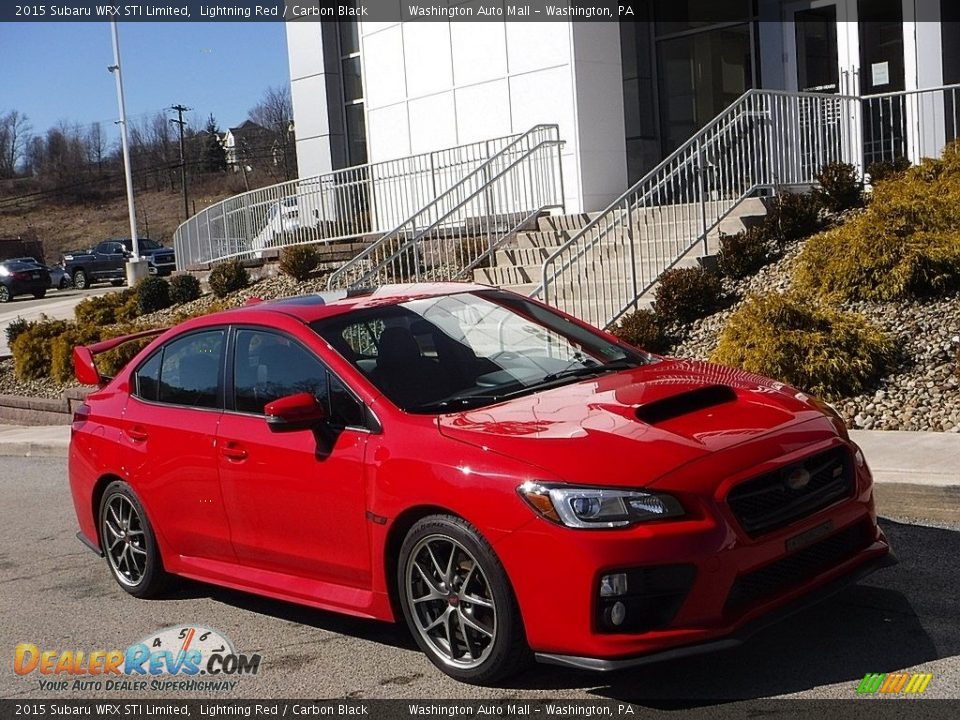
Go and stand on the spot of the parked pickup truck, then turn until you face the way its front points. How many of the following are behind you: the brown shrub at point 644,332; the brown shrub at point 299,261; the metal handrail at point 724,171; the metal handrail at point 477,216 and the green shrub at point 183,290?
0

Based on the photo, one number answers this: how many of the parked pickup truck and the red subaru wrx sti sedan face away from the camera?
0

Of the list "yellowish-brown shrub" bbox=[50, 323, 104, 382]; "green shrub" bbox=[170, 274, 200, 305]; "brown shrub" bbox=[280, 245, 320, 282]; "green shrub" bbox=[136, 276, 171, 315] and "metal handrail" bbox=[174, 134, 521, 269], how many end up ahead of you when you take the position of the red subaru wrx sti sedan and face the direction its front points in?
0

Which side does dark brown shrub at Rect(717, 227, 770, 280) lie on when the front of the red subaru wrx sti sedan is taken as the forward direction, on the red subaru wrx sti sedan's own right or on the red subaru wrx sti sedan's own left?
on the red subaru wrx sti sedan's own left

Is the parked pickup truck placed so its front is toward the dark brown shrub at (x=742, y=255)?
no

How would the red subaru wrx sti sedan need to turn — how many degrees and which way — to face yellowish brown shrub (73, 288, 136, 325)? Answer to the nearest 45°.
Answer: approximately 135° to its left

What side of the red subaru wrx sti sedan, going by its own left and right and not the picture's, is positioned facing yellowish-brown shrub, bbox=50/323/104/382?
back

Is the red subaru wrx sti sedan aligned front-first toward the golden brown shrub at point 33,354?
no

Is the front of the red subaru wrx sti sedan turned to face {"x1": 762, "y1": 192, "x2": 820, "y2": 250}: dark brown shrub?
no

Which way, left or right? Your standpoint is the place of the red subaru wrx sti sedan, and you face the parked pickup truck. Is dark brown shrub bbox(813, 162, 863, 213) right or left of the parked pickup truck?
right

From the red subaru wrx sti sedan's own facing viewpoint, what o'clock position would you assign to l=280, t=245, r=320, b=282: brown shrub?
The brown shrub is roughly at 7 o'clock from the red subaru wrx sti sedan.

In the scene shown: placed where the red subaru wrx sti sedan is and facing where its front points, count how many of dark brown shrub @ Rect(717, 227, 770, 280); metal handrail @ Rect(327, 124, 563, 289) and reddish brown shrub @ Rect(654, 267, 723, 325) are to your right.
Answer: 0

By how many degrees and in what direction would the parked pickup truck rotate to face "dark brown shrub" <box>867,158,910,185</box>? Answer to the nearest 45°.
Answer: approximately 45° to its right

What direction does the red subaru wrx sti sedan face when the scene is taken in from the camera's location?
facing the viewer and to the right of the viewer
